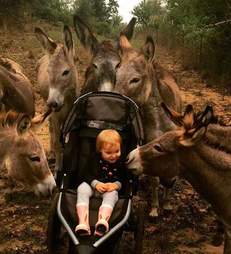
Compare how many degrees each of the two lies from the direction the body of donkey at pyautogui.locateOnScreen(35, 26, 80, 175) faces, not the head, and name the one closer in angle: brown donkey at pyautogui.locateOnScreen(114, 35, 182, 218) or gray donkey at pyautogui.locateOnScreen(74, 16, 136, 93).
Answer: the brown donkey

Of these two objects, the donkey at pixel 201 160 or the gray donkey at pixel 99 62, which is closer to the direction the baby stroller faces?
the donkey

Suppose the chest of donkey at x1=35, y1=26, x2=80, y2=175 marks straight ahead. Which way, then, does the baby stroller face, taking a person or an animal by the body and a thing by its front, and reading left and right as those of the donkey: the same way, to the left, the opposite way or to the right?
the same way

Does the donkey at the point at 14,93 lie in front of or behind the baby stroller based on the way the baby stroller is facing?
behind

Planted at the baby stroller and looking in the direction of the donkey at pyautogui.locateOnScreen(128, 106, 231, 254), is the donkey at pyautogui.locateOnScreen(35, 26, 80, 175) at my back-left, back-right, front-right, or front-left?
back-left

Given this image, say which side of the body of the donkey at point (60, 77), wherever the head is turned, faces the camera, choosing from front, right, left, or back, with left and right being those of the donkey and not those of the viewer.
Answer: front

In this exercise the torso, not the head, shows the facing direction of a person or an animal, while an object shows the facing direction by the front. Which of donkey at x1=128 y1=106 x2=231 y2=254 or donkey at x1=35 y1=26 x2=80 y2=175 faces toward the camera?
donkey at x1=35 y1=26 x2=80 y2=175

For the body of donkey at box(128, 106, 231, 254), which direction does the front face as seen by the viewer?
to the viewer's left

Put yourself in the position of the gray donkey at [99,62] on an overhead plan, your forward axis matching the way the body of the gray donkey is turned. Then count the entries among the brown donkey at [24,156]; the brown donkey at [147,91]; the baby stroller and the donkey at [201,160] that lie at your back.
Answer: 0

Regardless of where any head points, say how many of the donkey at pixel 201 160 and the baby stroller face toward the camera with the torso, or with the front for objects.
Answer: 1

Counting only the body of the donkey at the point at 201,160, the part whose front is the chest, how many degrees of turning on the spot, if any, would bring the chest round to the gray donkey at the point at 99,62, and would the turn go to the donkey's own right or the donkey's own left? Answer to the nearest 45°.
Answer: approximately 45° to the donkey's own right

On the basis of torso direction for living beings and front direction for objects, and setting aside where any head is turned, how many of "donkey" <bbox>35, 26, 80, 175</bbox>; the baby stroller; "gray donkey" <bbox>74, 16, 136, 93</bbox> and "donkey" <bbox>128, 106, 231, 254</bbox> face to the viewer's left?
1

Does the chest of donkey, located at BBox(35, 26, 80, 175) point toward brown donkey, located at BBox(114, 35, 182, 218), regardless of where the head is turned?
no

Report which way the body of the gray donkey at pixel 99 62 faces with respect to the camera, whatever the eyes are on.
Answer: toward the camera

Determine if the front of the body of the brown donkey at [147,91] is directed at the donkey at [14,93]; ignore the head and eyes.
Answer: no
